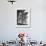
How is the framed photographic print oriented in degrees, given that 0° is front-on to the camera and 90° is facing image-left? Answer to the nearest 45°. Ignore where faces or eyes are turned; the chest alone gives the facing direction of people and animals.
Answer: approximately 0°
